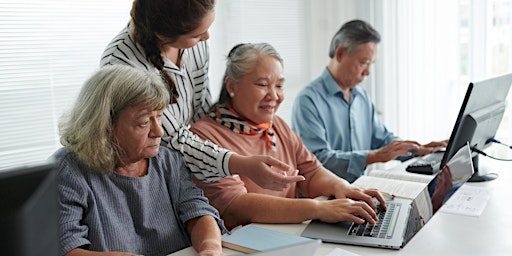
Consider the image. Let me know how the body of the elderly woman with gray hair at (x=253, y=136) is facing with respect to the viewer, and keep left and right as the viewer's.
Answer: facing the viewer and to the right of the viewer

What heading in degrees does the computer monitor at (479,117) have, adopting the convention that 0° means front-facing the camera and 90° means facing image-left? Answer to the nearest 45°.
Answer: approximately 135°

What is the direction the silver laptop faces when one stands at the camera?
facing to the left of the viewer

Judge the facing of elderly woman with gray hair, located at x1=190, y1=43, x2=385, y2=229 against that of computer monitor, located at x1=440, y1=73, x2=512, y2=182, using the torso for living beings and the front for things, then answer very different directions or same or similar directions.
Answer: very different directions

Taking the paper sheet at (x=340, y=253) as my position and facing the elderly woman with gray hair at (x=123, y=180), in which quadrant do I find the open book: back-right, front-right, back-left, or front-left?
back-right

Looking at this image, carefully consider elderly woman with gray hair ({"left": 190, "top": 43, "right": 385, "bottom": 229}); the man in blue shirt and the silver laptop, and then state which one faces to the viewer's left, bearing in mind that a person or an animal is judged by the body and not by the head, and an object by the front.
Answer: the silver laptop

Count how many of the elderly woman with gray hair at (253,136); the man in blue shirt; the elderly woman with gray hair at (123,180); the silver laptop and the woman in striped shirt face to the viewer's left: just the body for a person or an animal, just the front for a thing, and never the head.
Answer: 1

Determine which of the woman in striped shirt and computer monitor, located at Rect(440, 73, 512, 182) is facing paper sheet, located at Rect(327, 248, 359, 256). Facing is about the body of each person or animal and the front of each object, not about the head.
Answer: the woman in striped shirt

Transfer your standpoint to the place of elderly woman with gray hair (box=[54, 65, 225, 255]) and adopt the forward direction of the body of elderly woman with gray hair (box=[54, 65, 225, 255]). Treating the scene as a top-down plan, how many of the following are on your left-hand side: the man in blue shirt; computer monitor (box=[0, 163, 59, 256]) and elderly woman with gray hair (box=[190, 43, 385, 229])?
2

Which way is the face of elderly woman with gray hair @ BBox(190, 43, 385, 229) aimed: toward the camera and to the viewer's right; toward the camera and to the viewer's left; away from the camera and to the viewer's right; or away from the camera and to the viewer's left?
toward the camera and to the viewer's right

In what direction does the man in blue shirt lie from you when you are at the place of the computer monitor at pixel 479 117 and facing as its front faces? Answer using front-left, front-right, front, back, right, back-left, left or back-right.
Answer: front
